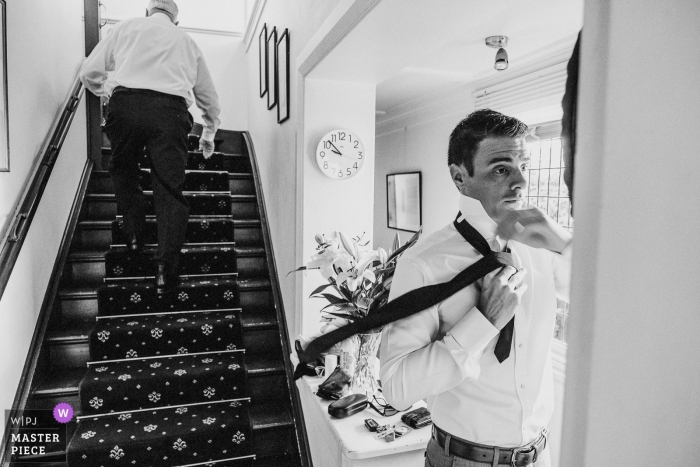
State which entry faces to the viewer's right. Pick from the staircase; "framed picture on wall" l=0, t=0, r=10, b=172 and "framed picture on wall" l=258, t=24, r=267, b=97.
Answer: "framed picture on wall" l=0, t=0, r=10, b=172

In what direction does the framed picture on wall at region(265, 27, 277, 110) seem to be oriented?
to the viewer's left

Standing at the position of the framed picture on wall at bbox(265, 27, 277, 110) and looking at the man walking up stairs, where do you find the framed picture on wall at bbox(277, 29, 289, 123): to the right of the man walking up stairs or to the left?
left

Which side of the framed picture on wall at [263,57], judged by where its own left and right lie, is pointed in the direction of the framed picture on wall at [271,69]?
left

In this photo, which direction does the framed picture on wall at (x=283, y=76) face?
to the viewer's left

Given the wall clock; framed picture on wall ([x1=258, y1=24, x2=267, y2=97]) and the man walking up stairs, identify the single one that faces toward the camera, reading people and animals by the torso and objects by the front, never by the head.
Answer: the wall clock

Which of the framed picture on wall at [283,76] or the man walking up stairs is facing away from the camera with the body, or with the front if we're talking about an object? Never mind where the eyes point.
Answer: the man walking up stairs

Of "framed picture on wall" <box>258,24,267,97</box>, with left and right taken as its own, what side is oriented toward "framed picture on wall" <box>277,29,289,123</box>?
left

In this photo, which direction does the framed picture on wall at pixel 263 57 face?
to the viewer's left

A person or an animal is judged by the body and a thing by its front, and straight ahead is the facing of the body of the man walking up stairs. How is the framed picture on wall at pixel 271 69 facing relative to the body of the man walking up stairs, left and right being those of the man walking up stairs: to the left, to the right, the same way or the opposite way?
to the left
